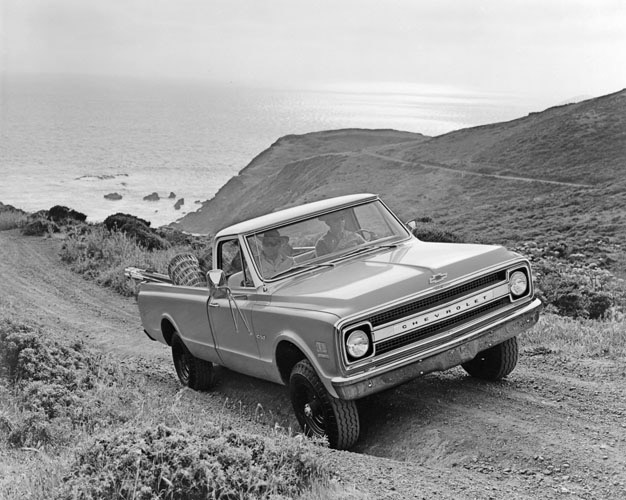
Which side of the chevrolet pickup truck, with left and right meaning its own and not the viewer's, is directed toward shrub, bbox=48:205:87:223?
back

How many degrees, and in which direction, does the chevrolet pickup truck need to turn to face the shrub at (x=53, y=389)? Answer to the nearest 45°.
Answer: approximately 135° to its right

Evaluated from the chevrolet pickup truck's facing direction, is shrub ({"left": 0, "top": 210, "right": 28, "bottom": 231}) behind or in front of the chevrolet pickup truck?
behind

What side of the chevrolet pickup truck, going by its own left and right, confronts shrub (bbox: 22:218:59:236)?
back

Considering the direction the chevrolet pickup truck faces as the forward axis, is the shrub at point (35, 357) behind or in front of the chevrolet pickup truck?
behind

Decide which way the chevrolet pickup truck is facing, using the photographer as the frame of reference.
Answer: facing the viewer and to the right of the viewer

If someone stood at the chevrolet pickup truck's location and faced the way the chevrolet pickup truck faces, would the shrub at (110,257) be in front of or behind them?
behind
